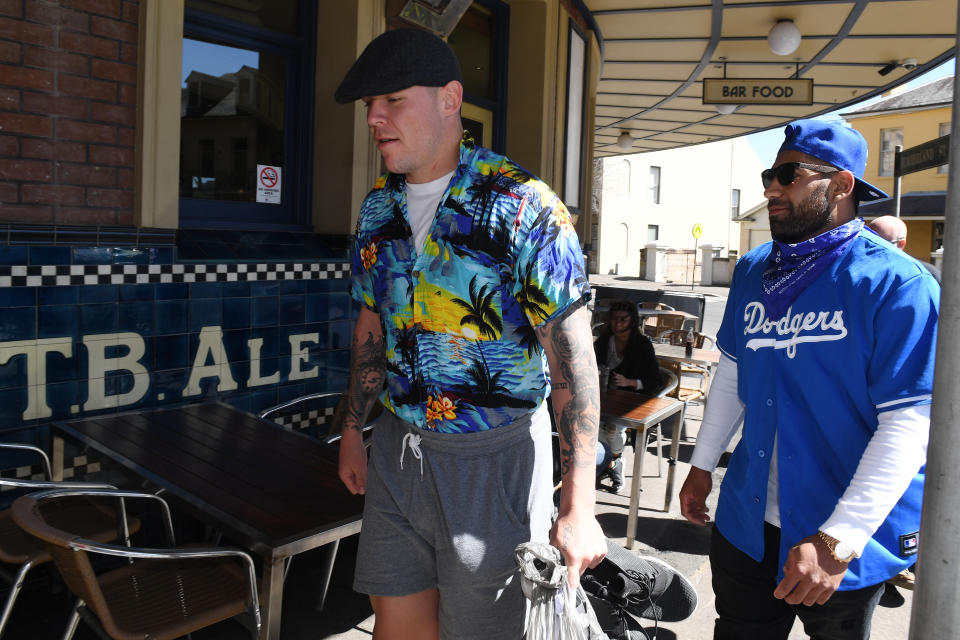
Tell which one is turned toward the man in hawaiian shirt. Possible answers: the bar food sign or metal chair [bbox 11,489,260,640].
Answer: the bar food sign

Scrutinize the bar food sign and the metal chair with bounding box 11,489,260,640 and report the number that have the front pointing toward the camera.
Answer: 1

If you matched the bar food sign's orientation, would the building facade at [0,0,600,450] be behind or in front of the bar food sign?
in front

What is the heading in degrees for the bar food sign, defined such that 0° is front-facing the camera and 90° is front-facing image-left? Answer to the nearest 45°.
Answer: approximately 0°

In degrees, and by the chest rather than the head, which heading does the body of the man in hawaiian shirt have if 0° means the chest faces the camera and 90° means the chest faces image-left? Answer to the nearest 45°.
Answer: approximately 45°

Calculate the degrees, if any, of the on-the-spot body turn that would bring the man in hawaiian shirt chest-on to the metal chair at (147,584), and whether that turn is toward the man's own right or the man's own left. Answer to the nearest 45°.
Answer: approximately 90° to the man's own right

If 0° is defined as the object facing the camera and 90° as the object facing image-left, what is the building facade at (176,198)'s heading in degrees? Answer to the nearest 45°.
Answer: approximately 315°

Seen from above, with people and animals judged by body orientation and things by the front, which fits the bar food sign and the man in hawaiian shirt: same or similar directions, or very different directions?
same or similar directions

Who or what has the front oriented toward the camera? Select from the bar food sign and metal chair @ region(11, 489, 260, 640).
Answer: the bar food sign

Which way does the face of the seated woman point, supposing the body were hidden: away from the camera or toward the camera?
toward the camera

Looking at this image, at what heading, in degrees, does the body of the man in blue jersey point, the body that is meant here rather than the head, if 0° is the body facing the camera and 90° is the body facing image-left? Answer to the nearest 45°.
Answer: approximately 45°

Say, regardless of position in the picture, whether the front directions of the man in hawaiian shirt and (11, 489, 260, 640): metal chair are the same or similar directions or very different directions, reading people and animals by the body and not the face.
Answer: very different directions

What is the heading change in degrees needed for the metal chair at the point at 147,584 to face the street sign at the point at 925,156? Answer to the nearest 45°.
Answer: approximately 45° to its right
